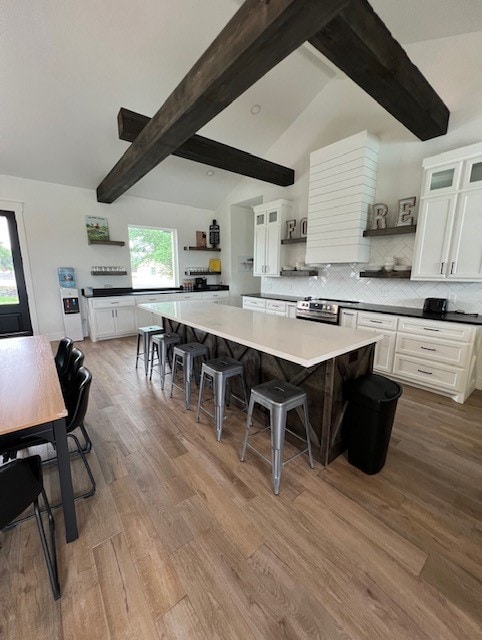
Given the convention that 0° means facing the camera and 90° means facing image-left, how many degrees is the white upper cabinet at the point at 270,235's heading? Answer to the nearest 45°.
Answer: approximately 45°

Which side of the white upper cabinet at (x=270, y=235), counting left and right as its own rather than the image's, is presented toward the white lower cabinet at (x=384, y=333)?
left

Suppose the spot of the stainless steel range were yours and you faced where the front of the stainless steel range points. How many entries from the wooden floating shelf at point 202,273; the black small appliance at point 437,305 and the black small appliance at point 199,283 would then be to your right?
2

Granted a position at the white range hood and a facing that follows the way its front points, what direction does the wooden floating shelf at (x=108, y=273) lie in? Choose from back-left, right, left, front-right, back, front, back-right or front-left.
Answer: front-right
